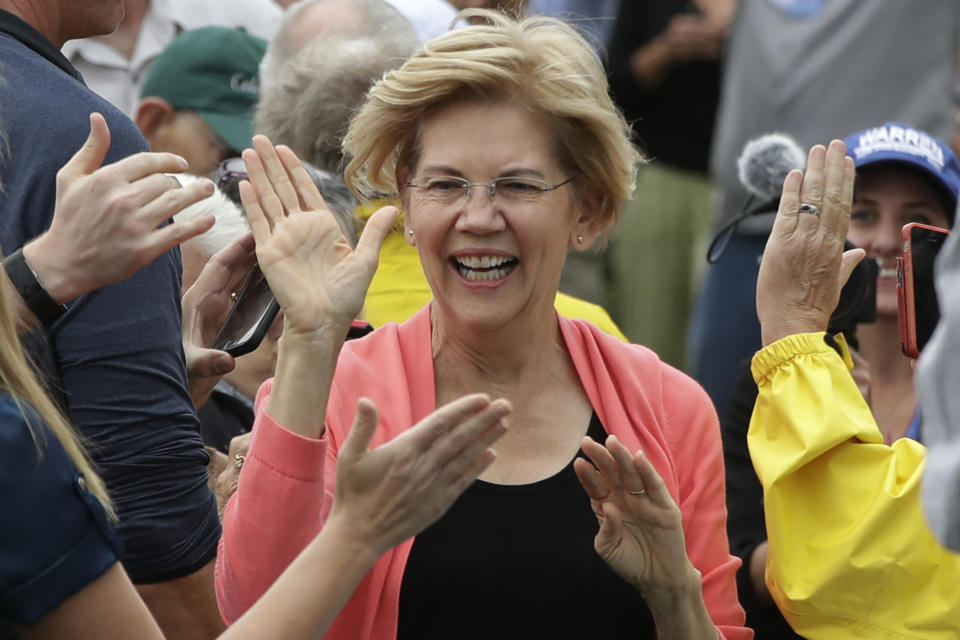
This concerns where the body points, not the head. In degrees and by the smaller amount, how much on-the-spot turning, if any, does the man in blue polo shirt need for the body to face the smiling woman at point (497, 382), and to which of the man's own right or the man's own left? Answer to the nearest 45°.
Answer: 0° — they already face them

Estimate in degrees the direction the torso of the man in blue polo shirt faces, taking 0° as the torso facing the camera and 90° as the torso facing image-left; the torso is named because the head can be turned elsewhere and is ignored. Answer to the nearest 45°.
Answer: approximately 270°

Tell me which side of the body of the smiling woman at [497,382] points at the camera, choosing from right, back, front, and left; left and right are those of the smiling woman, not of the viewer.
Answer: front

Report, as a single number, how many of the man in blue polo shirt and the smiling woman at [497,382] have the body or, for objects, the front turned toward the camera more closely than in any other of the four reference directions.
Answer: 1

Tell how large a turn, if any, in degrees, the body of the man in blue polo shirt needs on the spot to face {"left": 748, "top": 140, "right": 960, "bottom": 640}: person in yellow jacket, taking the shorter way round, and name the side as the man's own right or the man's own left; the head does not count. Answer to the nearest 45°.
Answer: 0° — they already face them

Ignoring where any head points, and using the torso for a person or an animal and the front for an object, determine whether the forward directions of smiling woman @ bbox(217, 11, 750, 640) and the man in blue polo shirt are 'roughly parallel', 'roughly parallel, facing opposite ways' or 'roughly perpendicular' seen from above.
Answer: roughly perpendicular

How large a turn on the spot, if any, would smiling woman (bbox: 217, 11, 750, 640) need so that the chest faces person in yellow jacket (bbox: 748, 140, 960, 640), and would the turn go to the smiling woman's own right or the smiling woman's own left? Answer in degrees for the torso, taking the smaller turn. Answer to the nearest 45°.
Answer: approximately 90° to the smiling woman's own left
